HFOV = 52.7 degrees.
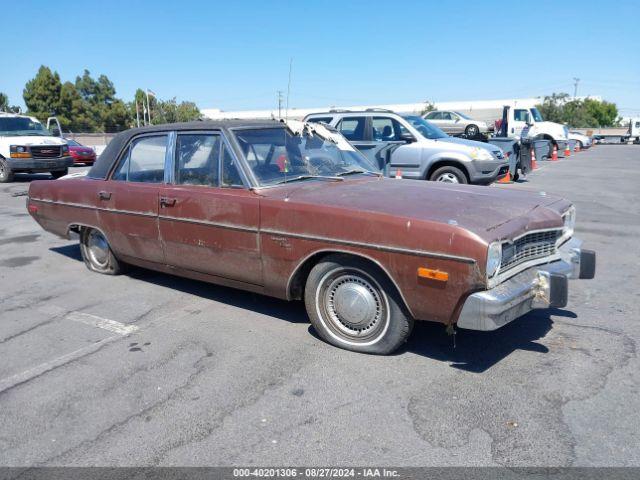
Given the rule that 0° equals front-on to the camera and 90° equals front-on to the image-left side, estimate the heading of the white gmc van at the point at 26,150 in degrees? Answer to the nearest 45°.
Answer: approximately 315°

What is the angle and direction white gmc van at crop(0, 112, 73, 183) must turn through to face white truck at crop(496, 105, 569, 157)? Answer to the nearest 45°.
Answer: approximately 45° to its left

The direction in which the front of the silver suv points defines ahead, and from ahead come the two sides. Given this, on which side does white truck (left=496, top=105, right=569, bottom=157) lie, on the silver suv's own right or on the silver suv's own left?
on the silver suv's own left

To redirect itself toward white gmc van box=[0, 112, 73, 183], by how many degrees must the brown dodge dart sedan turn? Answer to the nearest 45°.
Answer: approximately 180°

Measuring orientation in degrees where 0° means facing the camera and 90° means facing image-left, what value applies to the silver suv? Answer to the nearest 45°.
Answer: approximately 315°

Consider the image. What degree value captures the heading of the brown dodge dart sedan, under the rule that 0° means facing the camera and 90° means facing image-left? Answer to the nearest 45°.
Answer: approximately 315°

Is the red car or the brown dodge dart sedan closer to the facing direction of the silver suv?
the brown dodge dart sedan
